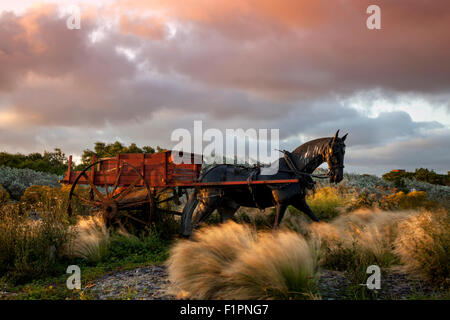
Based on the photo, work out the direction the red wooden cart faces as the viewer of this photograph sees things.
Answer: facing to the right of the viewer

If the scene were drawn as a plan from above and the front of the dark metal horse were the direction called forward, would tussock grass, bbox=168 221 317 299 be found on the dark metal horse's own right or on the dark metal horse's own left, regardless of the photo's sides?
on the dark metal horse's own right

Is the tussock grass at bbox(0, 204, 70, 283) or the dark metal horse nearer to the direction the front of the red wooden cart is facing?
the dark metal horse

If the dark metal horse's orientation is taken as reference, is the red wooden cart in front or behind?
behind

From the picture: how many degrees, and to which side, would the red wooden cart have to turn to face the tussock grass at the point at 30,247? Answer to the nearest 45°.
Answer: approximately 135° to its right

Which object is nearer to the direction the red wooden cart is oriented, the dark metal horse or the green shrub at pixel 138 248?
the dark metal horse

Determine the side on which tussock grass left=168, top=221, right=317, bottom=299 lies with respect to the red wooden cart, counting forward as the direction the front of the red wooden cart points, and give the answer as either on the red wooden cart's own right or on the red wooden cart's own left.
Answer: on the red wooden cart's own right

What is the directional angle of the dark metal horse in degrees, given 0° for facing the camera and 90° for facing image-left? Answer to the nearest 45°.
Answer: approximately 270°

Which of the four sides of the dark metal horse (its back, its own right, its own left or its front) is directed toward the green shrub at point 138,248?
back

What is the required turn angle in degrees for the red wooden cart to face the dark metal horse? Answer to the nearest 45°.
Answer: approximately 45° to its right

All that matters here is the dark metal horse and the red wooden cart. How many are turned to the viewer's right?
2
